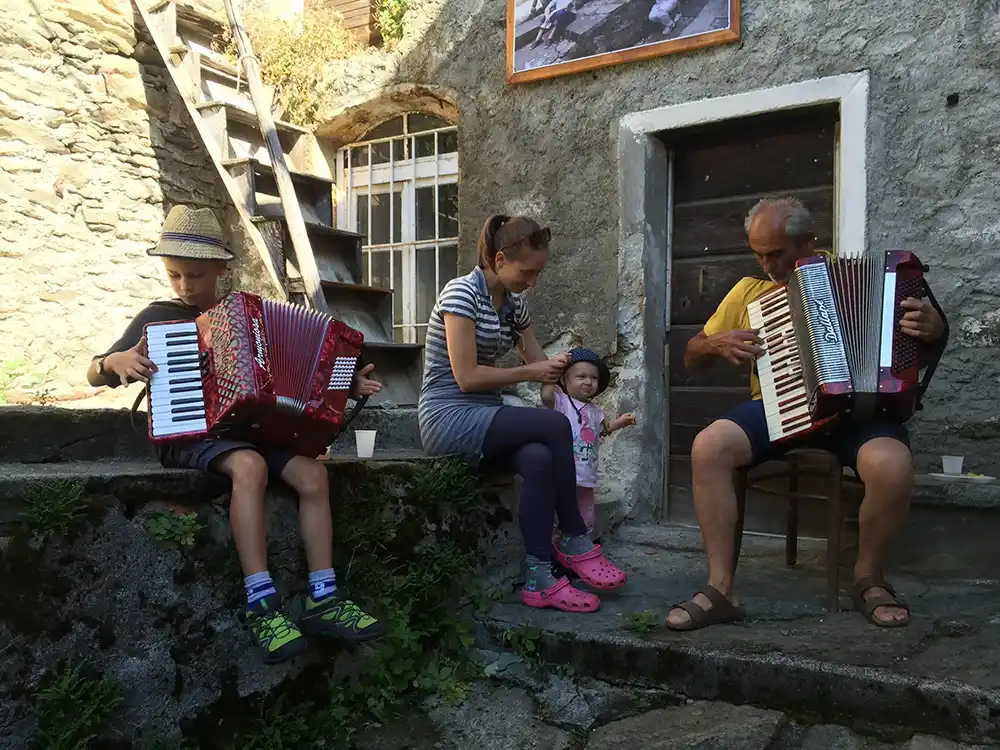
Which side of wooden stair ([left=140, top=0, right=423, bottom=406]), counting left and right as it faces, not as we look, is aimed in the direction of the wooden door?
front

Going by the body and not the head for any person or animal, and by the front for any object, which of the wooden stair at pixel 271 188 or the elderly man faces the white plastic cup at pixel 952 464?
the wooden stair

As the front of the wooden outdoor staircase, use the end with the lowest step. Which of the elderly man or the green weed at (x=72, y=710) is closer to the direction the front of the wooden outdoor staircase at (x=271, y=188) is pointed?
the elderly man

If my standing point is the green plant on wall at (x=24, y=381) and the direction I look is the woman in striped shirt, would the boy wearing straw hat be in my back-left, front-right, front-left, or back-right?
front-right

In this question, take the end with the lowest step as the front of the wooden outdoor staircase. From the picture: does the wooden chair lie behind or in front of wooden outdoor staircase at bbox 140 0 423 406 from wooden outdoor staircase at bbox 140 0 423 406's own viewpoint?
in front

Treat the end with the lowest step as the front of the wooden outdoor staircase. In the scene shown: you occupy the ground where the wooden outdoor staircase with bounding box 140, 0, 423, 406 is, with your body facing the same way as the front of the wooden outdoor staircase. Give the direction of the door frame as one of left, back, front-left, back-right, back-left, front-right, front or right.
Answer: front

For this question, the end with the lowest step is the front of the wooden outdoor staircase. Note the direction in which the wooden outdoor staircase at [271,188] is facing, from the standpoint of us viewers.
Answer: facing the viewer and to the right of the viewer

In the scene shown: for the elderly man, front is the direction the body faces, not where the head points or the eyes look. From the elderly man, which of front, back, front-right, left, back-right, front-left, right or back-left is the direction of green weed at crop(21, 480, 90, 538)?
front-right

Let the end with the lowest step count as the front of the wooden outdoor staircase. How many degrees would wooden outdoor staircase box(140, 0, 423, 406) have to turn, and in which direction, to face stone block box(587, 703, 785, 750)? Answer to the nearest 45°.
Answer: approximately 45° to its right

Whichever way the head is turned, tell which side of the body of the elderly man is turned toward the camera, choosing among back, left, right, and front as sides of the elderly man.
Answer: front

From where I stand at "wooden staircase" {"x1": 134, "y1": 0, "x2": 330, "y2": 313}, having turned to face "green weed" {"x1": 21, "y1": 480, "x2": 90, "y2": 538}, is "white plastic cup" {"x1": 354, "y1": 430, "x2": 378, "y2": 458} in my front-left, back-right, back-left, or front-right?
front-left

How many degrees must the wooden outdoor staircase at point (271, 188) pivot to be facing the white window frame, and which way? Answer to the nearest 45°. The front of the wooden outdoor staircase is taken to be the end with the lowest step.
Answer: approximately 45° to its left

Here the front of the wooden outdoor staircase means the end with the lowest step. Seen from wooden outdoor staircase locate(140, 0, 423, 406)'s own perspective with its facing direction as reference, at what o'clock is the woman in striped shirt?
The woman in striped shirt is roughly at 1 o'clock from the wooden outdoor staircase.
